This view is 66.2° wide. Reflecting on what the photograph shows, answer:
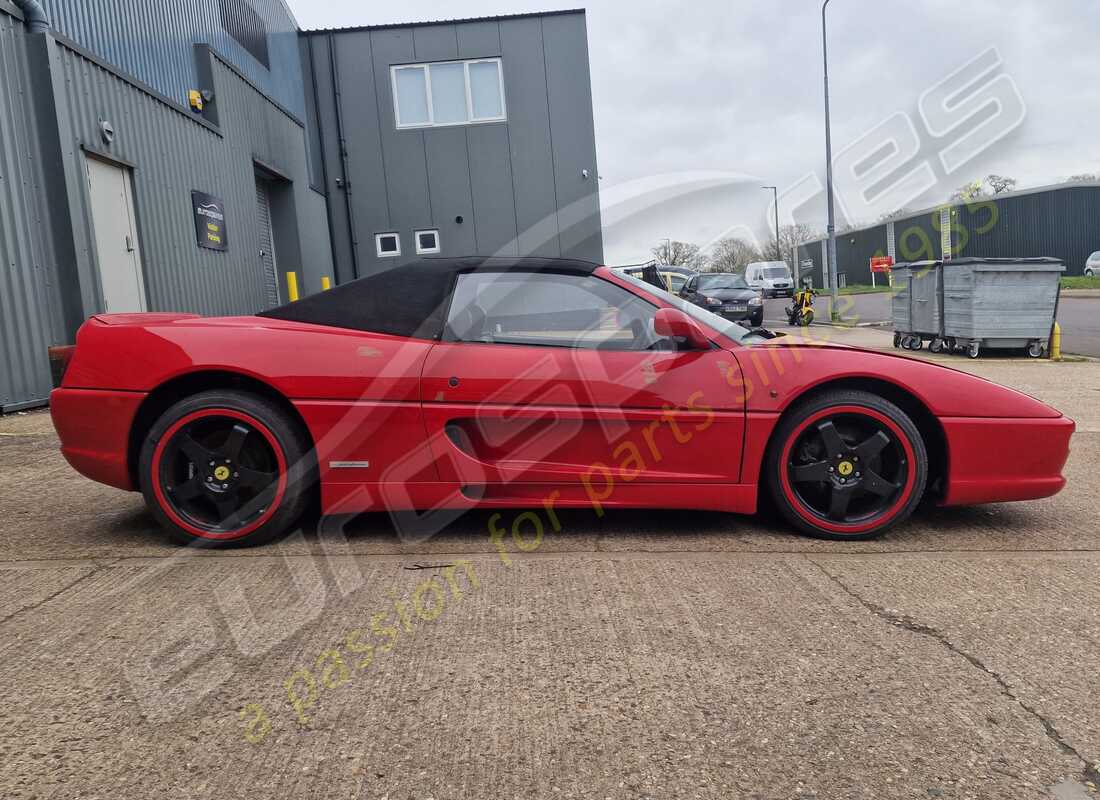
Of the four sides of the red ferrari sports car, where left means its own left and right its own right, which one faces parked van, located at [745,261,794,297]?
left

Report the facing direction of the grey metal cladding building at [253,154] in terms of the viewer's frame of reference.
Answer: facing the viewer and to the right of the viewer

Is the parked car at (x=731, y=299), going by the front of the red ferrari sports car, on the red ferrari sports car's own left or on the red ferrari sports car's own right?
on the red ferrari sports car's own left

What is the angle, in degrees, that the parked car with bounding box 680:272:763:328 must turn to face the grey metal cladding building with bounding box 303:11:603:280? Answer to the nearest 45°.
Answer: approximately 90° to its right

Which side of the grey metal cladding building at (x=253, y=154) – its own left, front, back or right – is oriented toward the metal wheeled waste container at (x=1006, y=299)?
front

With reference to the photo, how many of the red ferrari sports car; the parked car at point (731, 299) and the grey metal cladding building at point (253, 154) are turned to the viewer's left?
0

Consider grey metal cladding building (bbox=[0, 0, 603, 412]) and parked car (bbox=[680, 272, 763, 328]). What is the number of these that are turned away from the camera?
0

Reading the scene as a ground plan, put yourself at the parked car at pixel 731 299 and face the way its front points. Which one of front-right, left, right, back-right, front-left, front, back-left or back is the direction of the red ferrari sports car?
front-right

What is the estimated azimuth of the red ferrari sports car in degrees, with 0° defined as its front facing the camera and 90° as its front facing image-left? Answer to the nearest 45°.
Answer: approximately 270°

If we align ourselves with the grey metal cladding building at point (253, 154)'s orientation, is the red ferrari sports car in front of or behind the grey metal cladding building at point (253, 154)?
in front

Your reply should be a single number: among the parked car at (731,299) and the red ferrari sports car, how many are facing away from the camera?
0
